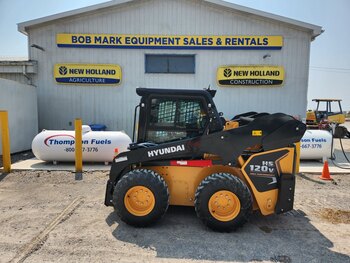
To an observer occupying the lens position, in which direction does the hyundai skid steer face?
facing to the left of the viewer

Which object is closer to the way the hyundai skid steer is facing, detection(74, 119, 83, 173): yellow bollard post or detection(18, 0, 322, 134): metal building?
the yellow bollard post

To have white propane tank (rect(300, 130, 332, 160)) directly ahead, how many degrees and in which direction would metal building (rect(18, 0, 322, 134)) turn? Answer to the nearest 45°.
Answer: approximately 45° to its left

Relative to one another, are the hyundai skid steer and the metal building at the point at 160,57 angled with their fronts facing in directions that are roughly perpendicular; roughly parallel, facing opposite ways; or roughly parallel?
roughly perpendicular

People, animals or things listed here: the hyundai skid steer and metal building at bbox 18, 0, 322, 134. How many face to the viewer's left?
1

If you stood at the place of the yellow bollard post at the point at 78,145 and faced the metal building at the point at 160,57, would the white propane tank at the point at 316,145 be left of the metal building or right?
right

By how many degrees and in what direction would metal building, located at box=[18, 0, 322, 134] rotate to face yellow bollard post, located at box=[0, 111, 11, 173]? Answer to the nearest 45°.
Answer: approximately 45° to its right

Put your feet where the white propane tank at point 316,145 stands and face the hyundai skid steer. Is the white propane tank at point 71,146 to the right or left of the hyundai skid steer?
right

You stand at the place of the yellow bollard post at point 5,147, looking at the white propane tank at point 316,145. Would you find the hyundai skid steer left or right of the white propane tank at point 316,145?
right

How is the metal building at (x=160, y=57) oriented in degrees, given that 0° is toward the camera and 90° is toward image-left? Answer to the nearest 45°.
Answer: approximately 0°
